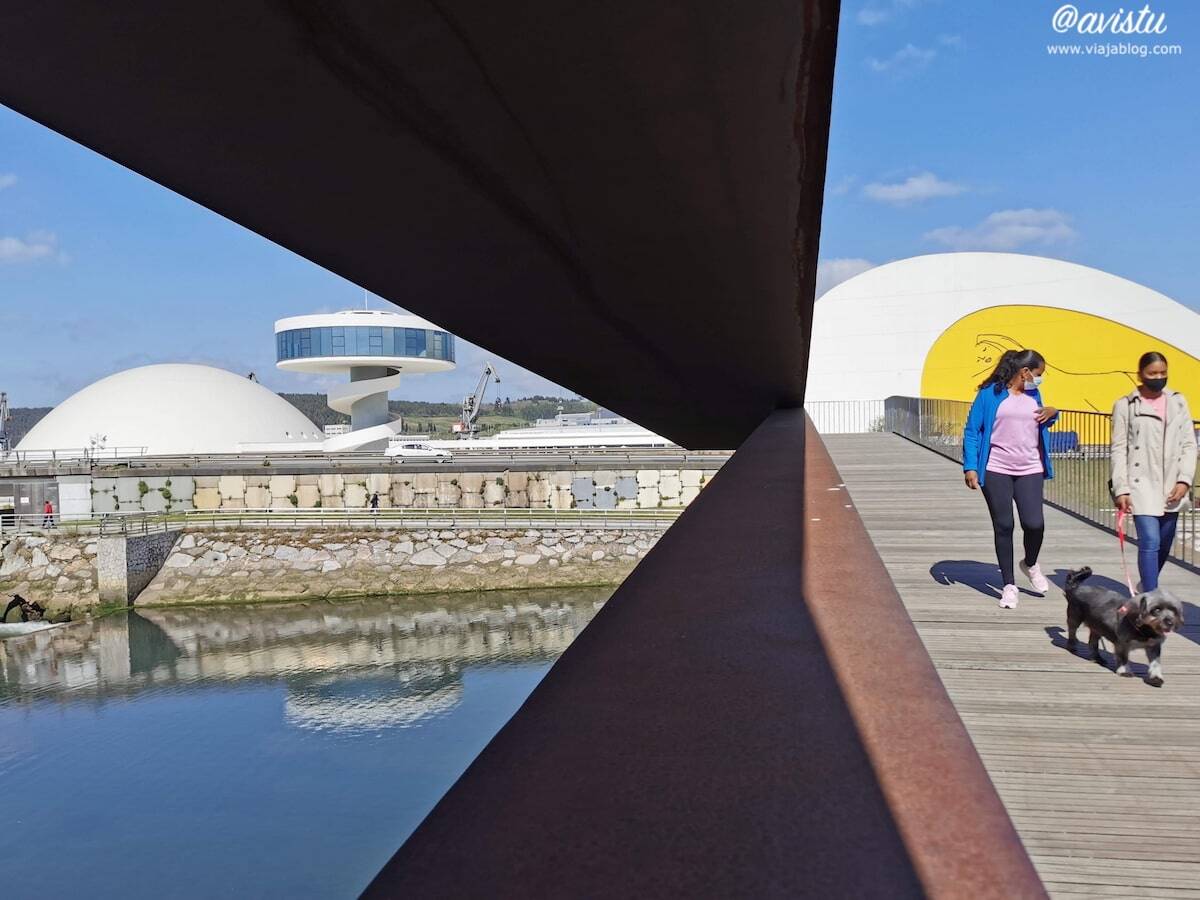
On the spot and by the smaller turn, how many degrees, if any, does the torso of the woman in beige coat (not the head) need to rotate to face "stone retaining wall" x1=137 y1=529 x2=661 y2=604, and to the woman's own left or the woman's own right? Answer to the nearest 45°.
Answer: approximately 135° to the woman's own right

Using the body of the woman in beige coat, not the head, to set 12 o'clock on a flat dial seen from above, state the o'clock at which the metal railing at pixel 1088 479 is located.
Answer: The metal railing is roughly at 6 o'clock from the woman in beige coat.

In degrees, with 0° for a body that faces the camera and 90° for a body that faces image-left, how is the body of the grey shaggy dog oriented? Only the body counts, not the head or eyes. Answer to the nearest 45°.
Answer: approximately 315°

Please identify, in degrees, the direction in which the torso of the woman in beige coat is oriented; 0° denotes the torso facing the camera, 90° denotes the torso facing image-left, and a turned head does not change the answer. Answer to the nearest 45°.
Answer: approximately 0°

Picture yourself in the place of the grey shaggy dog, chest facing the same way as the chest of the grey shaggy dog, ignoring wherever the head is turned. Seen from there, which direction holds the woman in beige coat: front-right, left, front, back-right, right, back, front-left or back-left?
back-left

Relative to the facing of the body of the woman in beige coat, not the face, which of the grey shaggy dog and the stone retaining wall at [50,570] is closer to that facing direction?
the grey shaggy dog

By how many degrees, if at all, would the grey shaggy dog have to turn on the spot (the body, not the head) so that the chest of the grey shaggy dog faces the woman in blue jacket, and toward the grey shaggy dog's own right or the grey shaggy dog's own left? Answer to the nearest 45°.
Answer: approximately 180°

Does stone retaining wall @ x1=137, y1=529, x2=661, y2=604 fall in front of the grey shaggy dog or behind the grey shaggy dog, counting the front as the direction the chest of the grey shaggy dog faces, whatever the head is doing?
behind

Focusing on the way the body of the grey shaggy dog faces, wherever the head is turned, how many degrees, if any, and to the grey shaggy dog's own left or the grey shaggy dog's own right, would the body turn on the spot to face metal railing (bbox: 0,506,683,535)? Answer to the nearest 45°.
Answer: approximately 180°

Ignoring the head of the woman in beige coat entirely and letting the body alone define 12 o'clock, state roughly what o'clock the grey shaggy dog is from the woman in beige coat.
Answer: The grey shaggy dog is roughly at 12 o'clock from the woman in beige coat.

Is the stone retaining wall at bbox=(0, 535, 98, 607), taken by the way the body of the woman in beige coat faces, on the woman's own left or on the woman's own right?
on the woman's own right

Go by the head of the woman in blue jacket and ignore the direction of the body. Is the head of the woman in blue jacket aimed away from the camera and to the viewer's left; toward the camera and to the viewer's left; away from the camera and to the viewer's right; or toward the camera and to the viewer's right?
toward the camera and to the viewer's right
